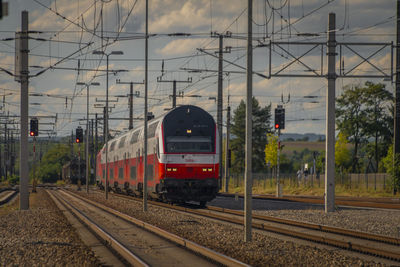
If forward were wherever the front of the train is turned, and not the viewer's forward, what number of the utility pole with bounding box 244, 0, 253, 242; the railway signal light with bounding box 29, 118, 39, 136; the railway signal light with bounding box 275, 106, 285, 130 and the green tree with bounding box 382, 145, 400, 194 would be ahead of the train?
1

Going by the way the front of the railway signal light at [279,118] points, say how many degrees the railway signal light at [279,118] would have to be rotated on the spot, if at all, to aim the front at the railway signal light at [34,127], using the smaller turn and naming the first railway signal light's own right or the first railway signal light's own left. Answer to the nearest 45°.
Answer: approximately 90° to the first railway signal light's own right

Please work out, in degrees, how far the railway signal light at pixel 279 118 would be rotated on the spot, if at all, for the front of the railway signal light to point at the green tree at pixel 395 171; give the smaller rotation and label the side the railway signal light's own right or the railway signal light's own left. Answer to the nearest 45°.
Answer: approximately 135° to the railway signal light's own left

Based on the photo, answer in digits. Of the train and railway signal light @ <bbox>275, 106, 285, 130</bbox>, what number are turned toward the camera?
2

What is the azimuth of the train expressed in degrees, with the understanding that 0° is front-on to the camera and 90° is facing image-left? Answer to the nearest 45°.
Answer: approximately 0°

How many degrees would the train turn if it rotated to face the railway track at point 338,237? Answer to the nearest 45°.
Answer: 0° — it already faces it

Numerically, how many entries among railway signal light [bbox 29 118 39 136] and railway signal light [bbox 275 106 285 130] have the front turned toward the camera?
2

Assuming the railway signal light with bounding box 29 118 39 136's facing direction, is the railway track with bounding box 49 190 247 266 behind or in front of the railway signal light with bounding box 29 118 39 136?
in front

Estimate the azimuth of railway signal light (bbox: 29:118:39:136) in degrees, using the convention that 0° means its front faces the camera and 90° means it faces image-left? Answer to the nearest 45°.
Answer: approximately 0°

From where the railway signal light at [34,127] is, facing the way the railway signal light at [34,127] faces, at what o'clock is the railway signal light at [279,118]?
the railway signal light at [279,118] is roughly at 10 o'clock from the railway signal light at [34,127].

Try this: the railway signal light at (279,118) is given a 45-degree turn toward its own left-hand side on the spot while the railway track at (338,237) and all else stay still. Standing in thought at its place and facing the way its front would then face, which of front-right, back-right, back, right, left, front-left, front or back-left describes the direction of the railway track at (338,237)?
front-right

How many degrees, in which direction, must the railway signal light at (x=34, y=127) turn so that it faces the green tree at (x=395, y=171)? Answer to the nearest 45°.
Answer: approximately 90° to its left
